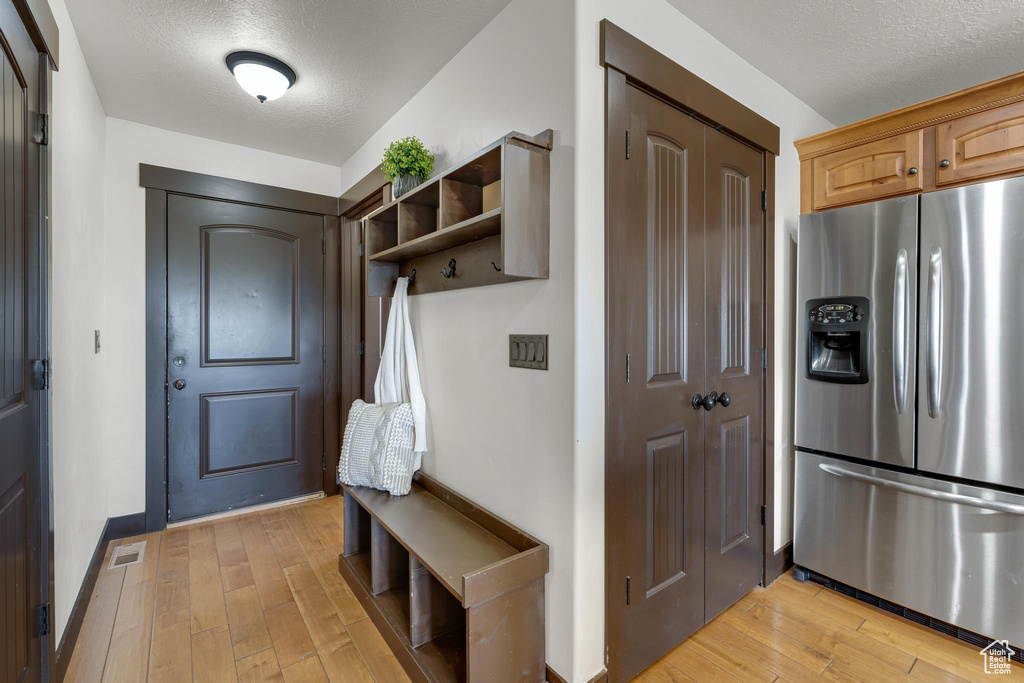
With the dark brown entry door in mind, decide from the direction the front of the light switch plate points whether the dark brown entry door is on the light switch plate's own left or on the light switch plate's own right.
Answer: on the light switch plate's own right

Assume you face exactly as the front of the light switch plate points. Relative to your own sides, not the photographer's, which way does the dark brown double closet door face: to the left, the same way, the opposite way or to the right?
to the left

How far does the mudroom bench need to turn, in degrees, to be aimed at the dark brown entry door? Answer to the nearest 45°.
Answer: approximately 90° to its right

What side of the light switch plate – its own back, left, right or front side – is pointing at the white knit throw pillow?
right

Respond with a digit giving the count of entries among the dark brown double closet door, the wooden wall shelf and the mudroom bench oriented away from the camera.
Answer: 0

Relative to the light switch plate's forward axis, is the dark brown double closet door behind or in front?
behind

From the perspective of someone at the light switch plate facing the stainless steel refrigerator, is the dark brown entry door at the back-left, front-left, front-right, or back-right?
back-left

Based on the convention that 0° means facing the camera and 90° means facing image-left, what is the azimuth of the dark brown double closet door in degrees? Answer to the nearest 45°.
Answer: approximately 315°

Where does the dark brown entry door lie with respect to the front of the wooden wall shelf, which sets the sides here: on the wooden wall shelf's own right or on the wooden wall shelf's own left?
on the wooden wall shelf's own right

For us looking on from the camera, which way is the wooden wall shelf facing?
facing the viewer and to the left of the viewer

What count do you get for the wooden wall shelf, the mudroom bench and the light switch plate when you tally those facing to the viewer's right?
0

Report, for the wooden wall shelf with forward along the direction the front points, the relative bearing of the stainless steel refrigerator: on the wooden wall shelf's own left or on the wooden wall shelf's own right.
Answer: on the wooden wall shelf's own left
